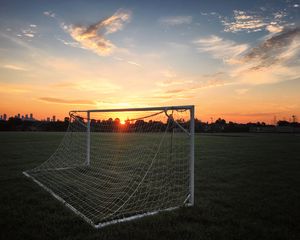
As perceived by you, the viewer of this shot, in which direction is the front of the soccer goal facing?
facing away from the viewer and to the right of the viewer
